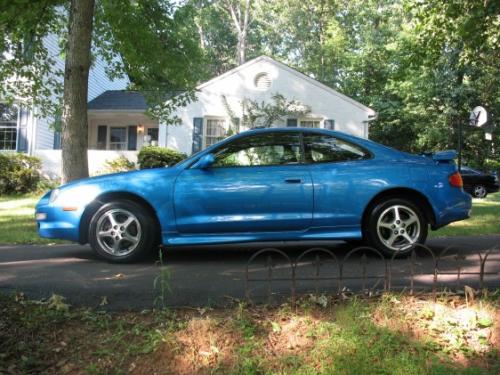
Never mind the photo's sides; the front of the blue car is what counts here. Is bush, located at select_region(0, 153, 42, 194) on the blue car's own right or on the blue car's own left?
on the blue car's own right

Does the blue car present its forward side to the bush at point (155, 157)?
no

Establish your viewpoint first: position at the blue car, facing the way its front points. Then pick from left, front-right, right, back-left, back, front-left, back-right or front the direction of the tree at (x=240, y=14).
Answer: right

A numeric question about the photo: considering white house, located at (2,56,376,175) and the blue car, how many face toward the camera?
1

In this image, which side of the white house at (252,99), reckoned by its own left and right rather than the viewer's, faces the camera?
front

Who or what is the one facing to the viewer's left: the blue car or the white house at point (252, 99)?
the blue car

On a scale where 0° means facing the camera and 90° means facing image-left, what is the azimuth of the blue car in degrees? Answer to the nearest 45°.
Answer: approximately 90°

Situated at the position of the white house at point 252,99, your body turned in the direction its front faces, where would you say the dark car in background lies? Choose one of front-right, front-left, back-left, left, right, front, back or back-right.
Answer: left

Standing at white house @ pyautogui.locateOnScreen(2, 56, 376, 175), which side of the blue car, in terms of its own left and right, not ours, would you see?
right

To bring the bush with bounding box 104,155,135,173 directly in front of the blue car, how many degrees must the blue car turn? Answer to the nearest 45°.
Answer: approximately 90° to its right

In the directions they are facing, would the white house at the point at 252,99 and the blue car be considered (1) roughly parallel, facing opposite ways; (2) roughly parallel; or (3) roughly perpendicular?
roughly perpendicular

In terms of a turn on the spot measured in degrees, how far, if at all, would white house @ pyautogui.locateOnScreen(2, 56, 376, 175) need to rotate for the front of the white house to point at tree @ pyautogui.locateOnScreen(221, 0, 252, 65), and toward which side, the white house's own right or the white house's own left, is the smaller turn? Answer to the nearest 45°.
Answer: approximately 180°

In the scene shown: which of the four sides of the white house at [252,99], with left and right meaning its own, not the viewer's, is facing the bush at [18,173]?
right
